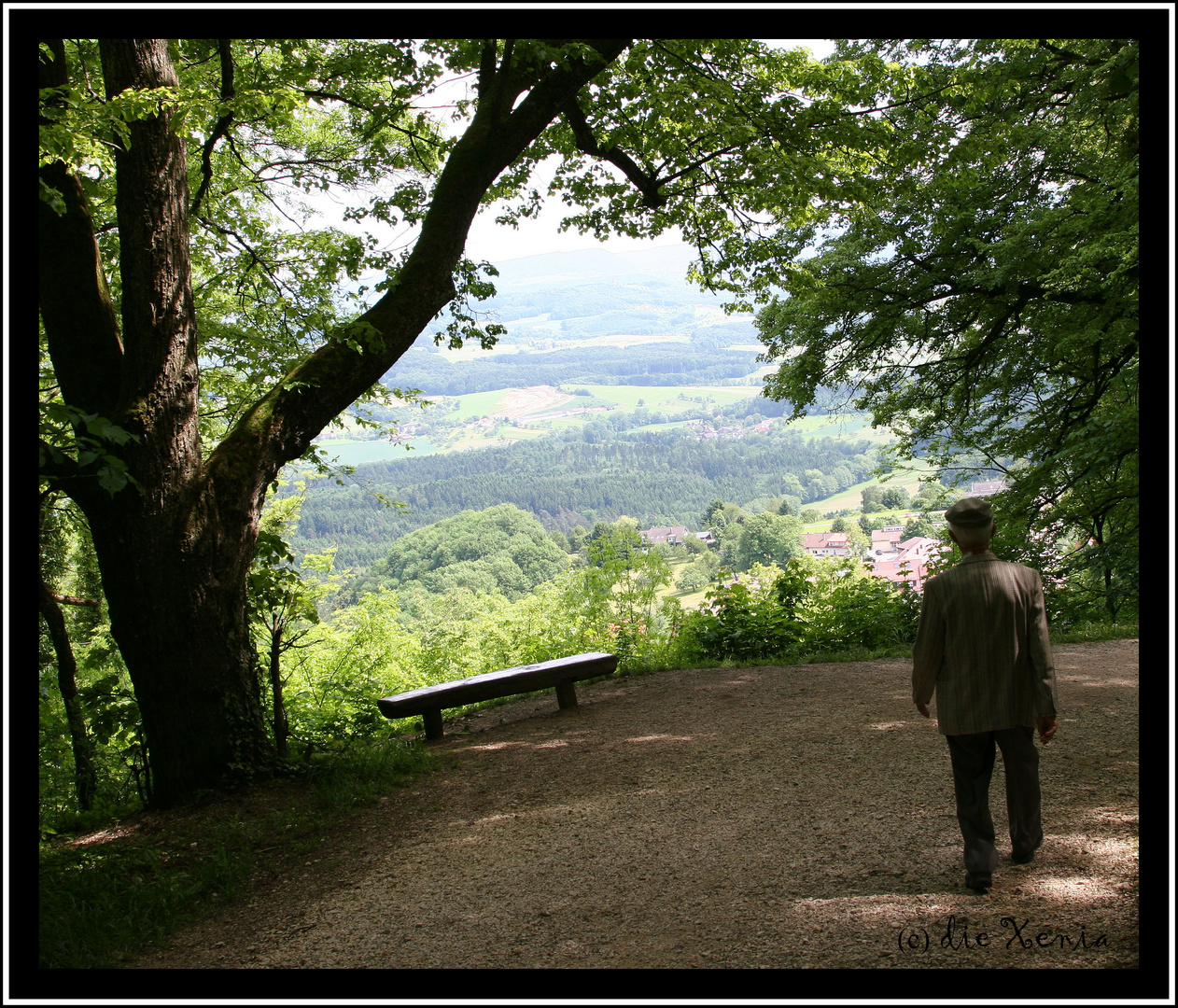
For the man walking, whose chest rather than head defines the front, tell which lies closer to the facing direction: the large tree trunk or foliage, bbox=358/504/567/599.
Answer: the foliage

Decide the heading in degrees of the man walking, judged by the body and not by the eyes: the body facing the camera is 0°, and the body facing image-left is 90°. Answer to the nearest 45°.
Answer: approximately 180°

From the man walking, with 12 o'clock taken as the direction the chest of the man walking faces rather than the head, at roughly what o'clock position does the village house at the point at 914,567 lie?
The village house is roughly at 12 o'clock from the man walking.

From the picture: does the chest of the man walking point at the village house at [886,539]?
yes

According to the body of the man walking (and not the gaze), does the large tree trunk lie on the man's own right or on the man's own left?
on the man's own left

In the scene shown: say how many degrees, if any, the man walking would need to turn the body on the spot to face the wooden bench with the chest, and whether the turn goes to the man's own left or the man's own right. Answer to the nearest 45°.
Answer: approximately 45° to the man's own left

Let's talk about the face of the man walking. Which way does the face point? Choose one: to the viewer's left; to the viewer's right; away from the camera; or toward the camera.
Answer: away from the camera

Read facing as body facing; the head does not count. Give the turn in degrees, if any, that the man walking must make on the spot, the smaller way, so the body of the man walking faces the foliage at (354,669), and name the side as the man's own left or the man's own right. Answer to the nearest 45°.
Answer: approximately 45° to the man's own left
